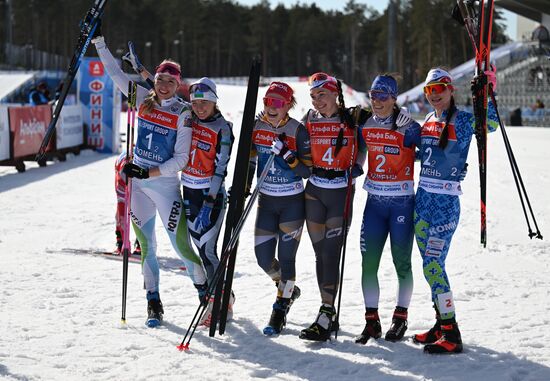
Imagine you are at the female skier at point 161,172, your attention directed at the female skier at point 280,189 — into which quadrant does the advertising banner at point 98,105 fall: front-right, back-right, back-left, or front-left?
back-left

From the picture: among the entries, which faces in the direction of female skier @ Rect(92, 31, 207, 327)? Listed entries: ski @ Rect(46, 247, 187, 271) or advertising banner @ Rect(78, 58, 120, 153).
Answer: the advertising banner

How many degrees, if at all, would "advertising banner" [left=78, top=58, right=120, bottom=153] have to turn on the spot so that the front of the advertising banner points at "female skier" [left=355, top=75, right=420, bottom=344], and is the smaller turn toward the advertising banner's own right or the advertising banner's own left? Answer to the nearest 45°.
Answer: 0° — it already faces them

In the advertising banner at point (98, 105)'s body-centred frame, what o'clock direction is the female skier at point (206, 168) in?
The female skier is roughly at 12 o'clock from the advertising banner.

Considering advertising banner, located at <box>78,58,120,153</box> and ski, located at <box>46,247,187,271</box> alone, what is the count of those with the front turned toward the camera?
1

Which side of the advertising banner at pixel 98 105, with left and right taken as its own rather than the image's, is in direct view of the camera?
front

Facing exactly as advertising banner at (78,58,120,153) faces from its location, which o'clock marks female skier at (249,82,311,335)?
The female skier is roughly at 12 o'clock from the advertising banner.

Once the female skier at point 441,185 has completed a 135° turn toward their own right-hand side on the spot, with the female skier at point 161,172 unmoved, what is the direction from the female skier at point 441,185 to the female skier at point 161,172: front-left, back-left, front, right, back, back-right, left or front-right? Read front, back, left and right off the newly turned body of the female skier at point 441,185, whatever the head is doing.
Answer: left

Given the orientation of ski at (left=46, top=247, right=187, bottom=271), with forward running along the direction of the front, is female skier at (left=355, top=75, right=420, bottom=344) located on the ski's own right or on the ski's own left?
on the ski's own left

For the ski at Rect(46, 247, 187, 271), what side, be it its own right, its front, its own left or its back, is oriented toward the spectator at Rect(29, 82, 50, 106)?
right

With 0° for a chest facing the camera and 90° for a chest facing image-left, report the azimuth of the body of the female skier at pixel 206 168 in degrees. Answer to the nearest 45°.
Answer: approximately 45°

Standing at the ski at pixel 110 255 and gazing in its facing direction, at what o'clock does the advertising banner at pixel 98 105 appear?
The advertising banner is roughly at 3 o'clock from the ski.

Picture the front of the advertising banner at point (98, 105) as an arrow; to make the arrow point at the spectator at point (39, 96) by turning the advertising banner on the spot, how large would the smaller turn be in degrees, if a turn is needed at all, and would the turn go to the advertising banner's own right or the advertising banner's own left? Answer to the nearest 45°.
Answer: approximately 45° to the advertising banner's own right

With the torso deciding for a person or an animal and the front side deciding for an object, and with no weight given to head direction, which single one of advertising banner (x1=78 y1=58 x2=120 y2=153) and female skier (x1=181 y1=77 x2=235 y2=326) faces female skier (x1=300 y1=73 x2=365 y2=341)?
the advertising banner
